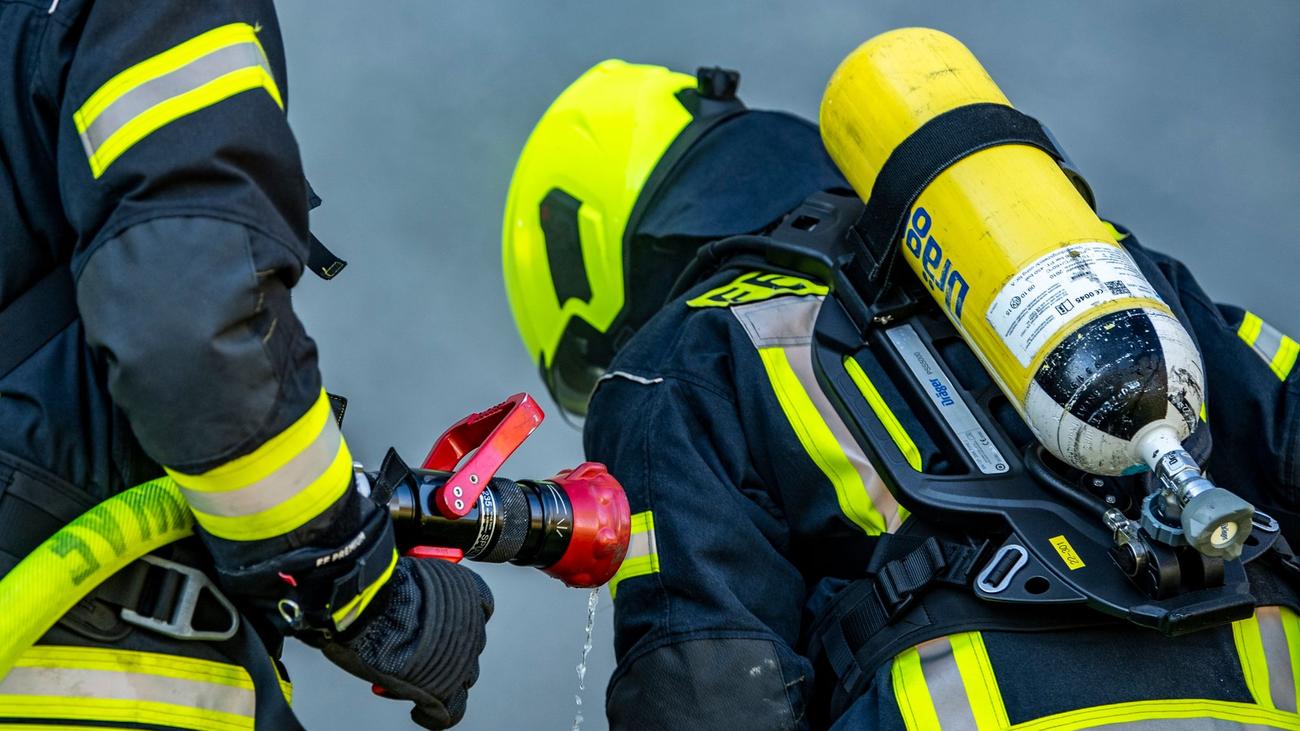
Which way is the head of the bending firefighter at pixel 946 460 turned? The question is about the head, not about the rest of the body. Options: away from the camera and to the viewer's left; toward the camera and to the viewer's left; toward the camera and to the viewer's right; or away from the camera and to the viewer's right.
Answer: away from the camera and to the viewer's left

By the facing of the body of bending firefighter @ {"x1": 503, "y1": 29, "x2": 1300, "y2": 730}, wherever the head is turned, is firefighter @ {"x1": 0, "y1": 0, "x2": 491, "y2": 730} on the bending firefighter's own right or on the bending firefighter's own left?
on the bending firefighter's own left

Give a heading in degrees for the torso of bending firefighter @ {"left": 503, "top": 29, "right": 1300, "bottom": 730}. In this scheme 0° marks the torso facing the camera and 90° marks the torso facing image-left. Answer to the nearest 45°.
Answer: approximately 135°
